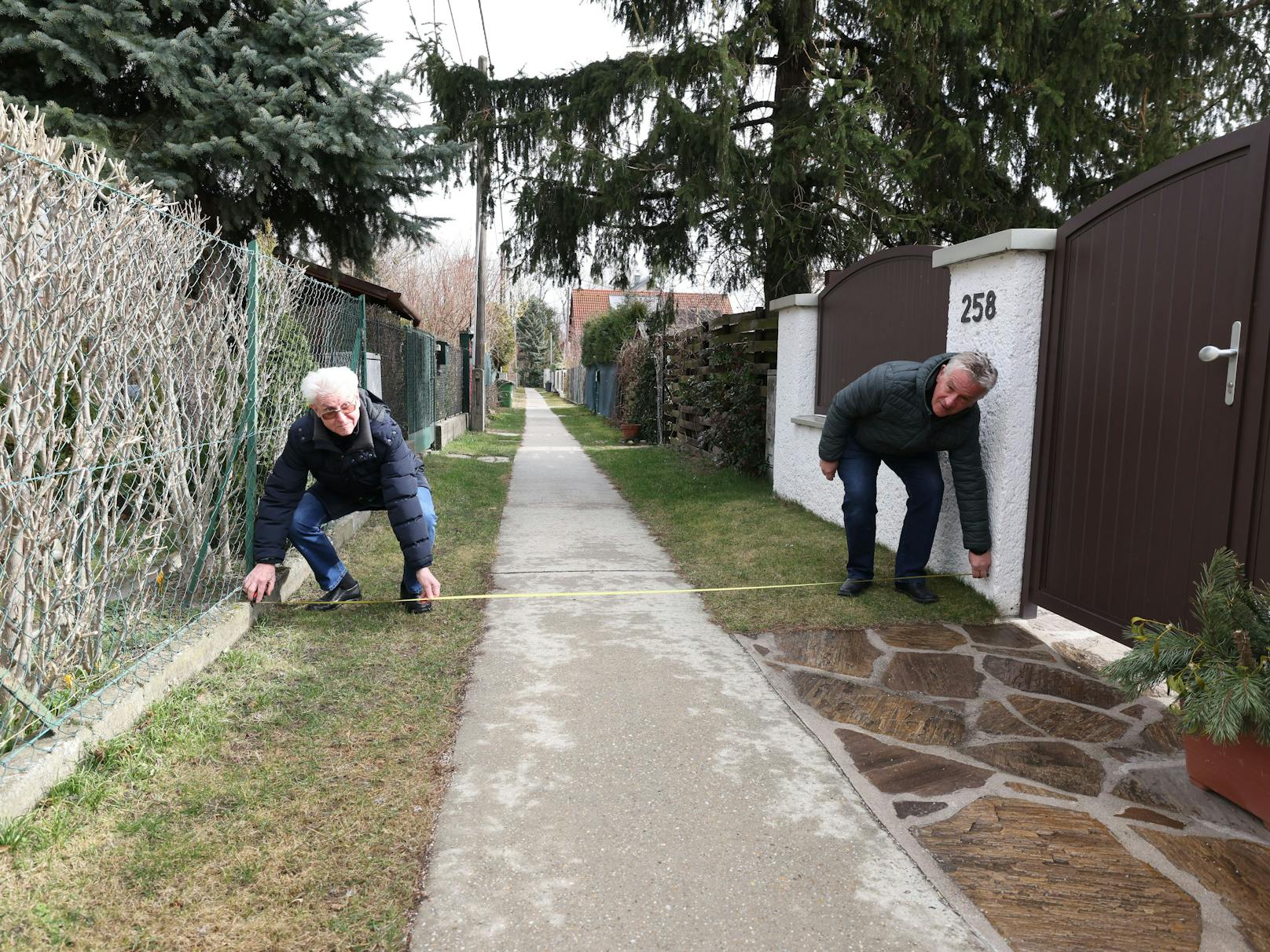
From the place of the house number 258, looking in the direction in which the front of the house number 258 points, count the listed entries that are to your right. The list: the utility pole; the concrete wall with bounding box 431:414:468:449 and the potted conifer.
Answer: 2

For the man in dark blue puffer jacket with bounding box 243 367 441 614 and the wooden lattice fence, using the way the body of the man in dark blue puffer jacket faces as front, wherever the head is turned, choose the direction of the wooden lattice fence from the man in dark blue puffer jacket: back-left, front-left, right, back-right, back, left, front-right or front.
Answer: back-left

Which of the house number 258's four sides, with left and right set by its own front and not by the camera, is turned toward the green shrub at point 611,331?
right

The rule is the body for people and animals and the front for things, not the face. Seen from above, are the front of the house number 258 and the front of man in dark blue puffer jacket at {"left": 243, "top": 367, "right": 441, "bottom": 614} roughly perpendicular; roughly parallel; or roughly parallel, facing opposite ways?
roughly perpendicular

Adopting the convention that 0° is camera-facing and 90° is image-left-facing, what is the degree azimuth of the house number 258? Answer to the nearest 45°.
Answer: approximately 45°

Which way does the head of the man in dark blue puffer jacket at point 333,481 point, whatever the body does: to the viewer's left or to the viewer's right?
to the viewer's right

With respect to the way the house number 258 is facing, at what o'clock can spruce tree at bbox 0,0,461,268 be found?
The spruce tree is roughly at 2 o'clock from the house number 258.

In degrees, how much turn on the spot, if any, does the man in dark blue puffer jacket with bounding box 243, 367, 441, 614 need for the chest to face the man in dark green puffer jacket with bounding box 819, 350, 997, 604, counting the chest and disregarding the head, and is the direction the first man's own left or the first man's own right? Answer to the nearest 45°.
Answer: approximately 90° to the first man's own left

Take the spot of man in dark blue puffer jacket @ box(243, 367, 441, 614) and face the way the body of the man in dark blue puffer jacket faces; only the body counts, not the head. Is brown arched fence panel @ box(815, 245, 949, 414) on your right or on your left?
on your left

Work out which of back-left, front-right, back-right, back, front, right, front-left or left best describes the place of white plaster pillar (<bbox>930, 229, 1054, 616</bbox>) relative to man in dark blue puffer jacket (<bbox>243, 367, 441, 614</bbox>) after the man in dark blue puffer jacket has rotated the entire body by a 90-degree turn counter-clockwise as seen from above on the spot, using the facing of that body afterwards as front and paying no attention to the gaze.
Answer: front

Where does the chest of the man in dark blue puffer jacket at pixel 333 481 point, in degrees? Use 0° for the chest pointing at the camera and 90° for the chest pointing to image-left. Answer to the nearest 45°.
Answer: approximately 0°

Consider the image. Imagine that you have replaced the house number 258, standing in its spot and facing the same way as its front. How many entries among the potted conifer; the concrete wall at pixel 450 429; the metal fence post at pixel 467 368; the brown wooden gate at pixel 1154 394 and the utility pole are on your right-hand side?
3
